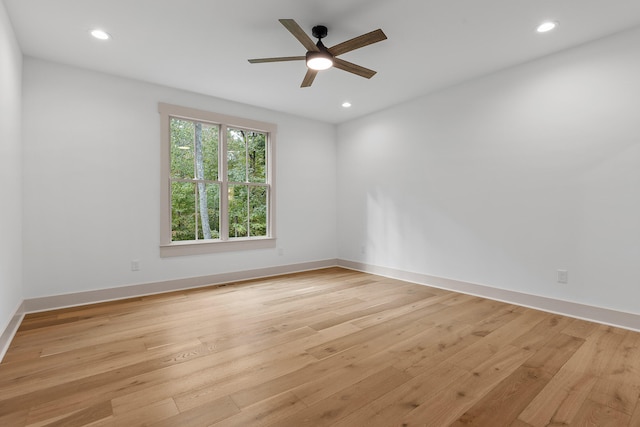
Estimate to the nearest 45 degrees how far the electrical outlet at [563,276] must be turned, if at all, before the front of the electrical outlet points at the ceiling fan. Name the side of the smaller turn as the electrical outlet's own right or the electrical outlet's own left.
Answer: approximately 45° to the electrical outlet's own right

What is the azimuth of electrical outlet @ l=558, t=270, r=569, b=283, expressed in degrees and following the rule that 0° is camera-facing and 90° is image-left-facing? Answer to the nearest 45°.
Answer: approximately 0°

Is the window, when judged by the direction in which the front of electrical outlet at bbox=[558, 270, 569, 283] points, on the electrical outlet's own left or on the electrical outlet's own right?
on the electrical outlet's own right

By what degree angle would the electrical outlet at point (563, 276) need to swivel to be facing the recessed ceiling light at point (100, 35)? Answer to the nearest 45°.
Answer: approximately 45° to its right
